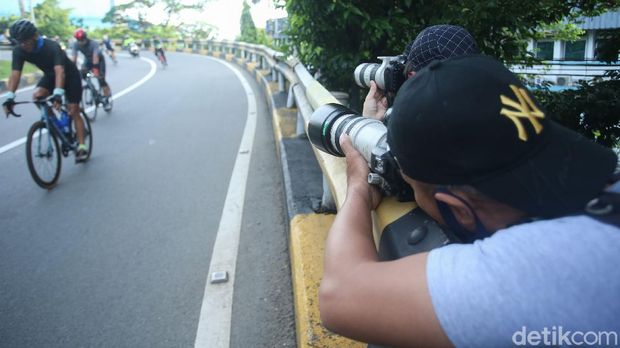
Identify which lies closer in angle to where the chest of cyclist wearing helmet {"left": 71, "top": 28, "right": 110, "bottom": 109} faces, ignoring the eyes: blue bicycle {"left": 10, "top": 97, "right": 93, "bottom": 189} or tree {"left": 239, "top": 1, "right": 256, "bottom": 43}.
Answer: the blue bicycle

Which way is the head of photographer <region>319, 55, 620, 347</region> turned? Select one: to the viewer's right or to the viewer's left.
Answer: to the viewer's left

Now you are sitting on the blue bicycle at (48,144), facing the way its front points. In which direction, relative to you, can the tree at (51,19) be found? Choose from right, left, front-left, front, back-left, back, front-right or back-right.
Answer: back-right

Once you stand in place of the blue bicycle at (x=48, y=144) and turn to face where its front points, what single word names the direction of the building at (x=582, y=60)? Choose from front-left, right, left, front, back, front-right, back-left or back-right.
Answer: left

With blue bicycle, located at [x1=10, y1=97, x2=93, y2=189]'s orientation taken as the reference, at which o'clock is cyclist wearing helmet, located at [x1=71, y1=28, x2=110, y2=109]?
The cyclist wearing helmet is roughly at 5 o'clock from the blue bicycle.

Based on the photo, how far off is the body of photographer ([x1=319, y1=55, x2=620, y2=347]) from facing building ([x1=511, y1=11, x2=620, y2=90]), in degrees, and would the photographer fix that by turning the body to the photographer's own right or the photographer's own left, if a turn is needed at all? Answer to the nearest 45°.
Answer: approximately 45° to the photographer's own right

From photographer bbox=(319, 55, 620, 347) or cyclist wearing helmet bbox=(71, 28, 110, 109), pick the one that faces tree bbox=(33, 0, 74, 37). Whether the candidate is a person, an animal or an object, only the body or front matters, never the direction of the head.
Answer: the photographer

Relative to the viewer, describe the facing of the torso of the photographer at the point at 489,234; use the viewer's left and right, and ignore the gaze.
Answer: facing away from the viewer and to the left of the viewer

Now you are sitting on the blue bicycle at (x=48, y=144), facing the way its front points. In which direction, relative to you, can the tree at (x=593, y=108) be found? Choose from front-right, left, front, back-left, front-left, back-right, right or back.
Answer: left
